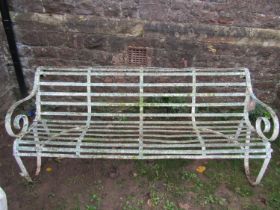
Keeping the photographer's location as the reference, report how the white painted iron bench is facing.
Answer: facing the viewer

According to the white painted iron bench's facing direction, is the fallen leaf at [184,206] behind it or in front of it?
in front

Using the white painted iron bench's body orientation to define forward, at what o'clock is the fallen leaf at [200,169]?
The fallen leaf is roughly at 9 o'clock from the white painted iron bench.
